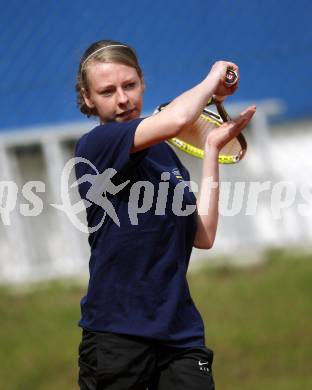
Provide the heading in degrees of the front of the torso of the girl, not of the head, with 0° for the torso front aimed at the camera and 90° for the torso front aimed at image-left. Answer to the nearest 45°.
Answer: approximately 315°
